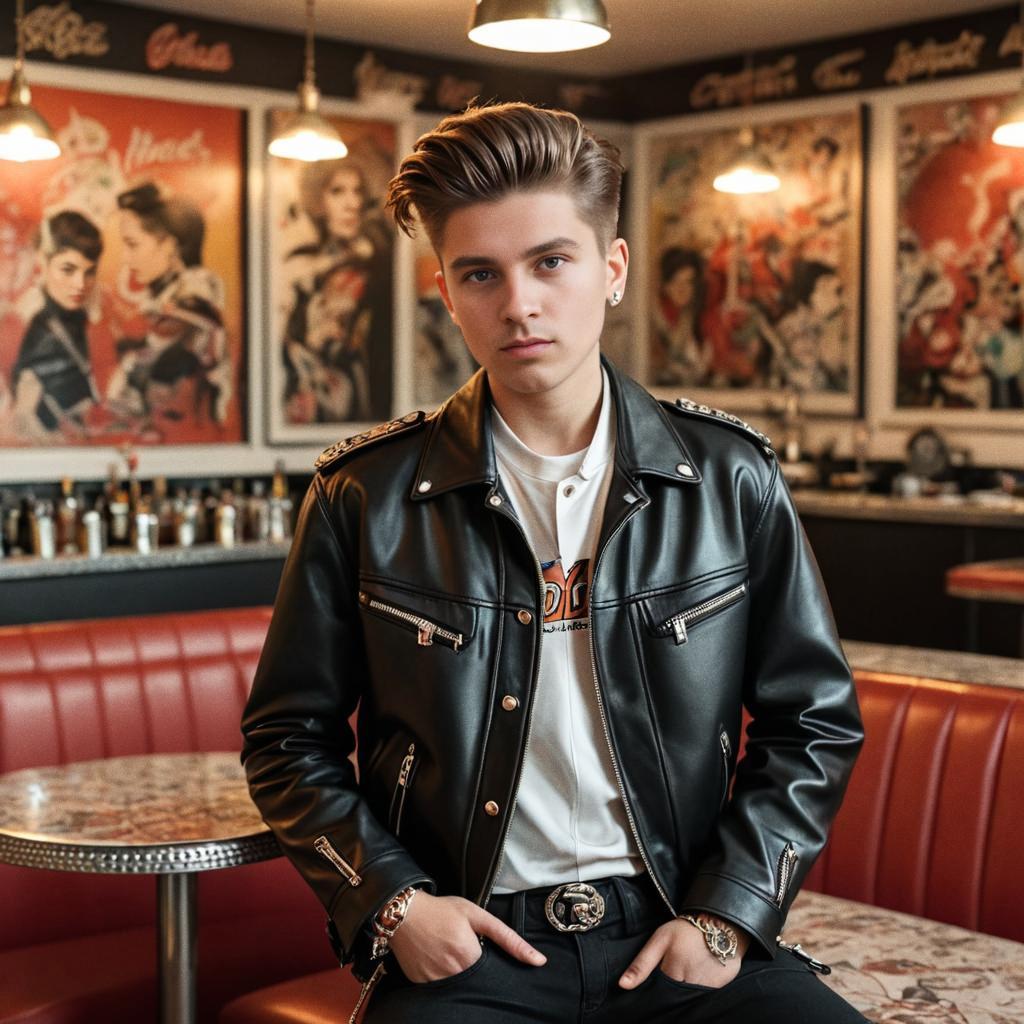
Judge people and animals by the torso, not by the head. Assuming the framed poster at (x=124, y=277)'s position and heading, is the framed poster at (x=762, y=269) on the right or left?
on its left

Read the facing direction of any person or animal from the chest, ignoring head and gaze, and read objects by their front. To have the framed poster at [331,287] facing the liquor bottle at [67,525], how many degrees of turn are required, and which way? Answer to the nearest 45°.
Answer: approximately 90° to its right

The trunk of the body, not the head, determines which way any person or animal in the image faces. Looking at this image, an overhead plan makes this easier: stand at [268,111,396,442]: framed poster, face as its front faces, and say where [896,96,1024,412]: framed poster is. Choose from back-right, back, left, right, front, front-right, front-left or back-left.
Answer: front-left

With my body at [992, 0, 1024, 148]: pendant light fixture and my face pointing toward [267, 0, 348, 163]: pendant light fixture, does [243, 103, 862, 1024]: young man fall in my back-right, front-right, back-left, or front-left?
front-left

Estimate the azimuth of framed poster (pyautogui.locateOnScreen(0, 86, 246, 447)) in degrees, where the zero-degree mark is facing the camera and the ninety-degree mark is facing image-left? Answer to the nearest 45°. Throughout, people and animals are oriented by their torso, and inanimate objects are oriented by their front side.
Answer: approximately 315°

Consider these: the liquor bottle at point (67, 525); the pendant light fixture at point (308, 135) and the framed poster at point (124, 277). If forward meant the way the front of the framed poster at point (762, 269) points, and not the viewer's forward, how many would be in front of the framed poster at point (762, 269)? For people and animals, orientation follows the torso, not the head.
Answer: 3

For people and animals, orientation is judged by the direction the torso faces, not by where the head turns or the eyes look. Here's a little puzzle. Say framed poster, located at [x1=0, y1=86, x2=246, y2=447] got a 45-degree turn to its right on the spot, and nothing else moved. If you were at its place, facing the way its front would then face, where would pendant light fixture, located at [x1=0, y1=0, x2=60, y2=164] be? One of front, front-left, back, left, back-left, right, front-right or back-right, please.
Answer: front

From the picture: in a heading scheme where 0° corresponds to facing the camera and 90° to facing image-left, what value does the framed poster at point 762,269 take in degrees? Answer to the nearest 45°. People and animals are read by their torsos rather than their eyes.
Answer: approximately 45°

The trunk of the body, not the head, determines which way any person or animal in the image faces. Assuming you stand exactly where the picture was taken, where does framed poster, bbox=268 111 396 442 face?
facing the viewer and to the right of the viewer

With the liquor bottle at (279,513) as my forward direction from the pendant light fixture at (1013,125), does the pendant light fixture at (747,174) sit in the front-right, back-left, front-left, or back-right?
front-right

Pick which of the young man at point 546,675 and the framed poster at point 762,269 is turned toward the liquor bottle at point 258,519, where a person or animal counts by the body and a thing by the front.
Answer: the framed poster

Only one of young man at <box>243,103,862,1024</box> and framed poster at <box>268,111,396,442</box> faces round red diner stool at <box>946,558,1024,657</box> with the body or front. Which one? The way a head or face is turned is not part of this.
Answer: the framed poster

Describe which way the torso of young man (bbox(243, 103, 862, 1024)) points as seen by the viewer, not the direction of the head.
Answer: toward the camera

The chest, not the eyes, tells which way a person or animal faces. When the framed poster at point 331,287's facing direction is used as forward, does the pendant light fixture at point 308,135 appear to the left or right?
on its right

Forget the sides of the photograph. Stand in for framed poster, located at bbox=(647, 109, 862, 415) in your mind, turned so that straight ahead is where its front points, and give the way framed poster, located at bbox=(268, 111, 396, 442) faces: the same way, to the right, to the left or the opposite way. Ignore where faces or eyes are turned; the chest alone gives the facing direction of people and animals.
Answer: to the left

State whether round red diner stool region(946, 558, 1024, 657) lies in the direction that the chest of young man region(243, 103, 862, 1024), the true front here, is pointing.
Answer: no

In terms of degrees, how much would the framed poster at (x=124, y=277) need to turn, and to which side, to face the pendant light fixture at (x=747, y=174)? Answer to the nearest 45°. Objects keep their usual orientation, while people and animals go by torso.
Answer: approximately 45° to its left

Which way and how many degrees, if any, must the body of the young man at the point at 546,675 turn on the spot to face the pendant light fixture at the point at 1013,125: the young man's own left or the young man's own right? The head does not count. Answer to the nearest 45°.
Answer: approximately 135° to the young man's own left
